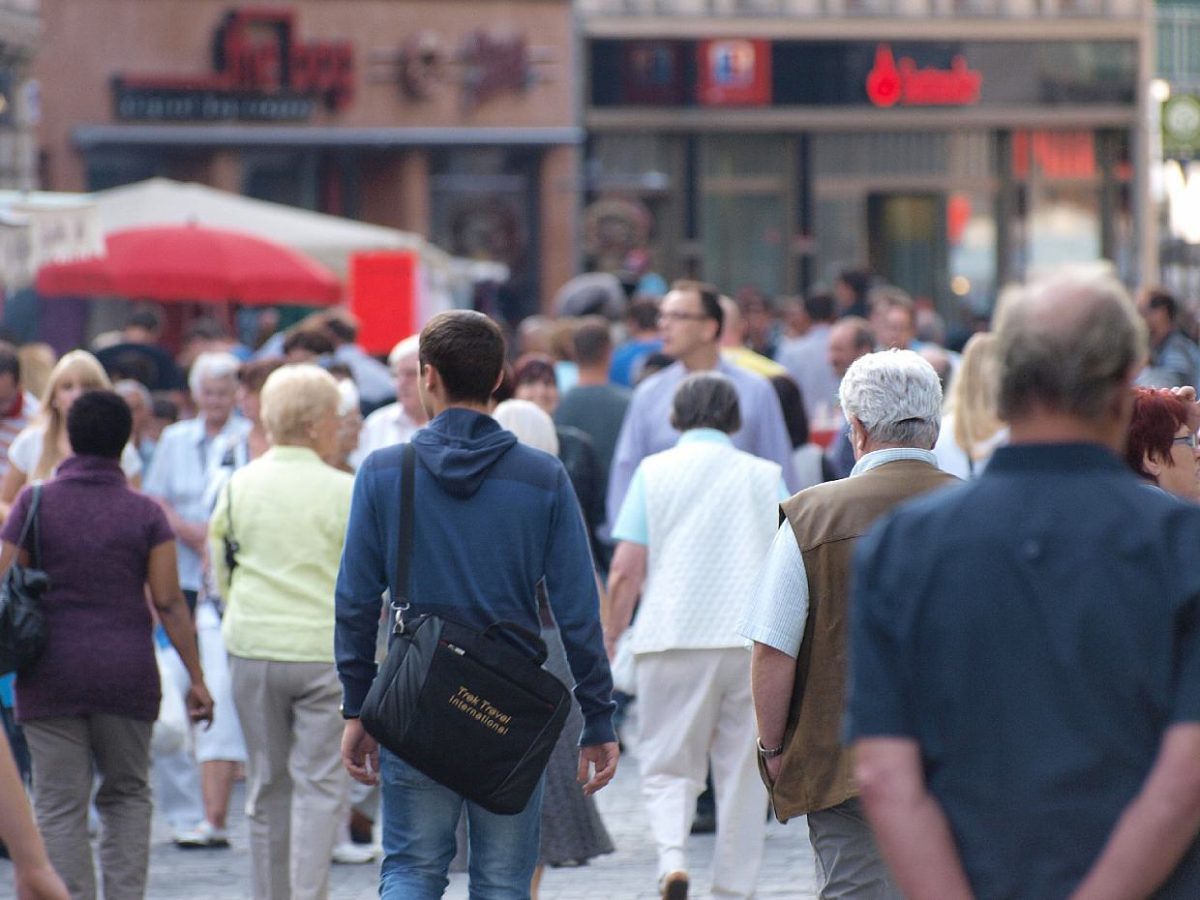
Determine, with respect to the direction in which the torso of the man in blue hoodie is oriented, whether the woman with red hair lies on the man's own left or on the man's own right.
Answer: on the man's own right

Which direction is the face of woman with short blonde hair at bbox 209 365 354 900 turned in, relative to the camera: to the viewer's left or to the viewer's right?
to the viewer's right

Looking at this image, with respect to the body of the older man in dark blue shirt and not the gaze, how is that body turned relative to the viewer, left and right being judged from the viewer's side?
facing away from the viewer

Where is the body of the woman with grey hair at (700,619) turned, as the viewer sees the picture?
away from the camera

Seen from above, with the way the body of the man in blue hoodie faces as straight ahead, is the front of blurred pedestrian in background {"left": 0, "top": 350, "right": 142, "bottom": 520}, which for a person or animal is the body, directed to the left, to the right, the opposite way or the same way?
the opposite way

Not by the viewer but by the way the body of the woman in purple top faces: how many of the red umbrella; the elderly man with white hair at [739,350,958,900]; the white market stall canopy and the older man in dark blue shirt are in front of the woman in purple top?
2

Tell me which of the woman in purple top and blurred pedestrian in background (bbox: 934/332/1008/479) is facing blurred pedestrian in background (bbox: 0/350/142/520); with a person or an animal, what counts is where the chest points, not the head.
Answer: the woman in purple top

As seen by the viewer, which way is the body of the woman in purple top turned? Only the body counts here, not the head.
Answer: away from the camera

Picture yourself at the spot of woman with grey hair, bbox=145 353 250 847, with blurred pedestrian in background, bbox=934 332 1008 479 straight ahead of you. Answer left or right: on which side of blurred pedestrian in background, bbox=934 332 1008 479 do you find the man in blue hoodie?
right

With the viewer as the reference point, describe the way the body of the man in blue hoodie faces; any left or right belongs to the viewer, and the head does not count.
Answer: facing away from the viewer
